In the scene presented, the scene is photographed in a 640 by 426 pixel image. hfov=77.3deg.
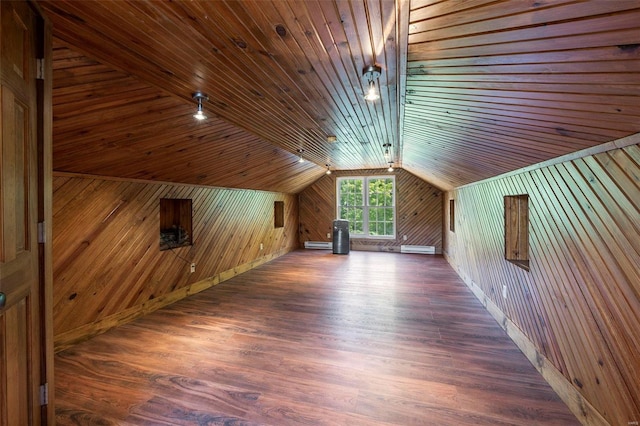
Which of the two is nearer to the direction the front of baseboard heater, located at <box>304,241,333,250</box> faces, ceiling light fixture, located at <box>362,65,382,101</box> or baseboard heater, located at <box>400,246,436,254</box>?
the ceiling light fixture

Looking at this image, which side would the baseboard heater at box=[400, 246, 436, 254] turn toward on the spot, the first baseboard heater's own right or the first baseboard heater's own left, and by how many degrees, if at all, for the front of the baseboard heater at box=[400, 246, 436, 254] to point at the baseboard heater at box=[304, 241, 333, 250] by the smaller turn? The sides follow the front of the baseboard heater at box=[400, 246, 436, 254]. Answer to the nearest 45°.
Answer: approximately 90° to the first baseboard heater's own right

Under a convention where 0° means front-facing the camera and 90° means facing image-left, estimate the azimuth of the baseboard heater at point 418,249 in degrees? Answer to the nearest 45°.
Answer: approximately 0°

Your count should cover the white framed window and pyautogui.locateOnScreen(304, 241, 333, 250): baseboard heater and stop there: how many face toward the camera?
2

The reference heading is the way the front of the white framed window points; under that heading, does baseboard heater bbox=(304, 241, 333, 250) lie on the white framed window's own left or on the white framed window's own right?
on the white framed window's own right

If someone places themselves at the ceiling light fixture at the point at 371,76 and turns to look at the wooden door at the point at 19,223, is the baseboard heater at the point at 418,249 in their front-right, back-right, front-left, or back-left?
back-right

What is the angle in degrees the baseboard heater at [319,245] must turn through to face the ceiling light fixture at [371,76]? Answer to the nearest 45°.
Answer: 0° — it already faces it

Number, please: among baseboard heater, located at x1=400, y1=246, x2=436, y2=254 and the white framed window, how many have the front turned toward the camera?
2

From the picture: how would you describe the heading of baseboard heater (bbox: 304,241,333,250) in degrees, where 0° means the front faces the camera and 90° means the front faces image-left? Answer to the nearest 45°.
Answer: approximately 0°
